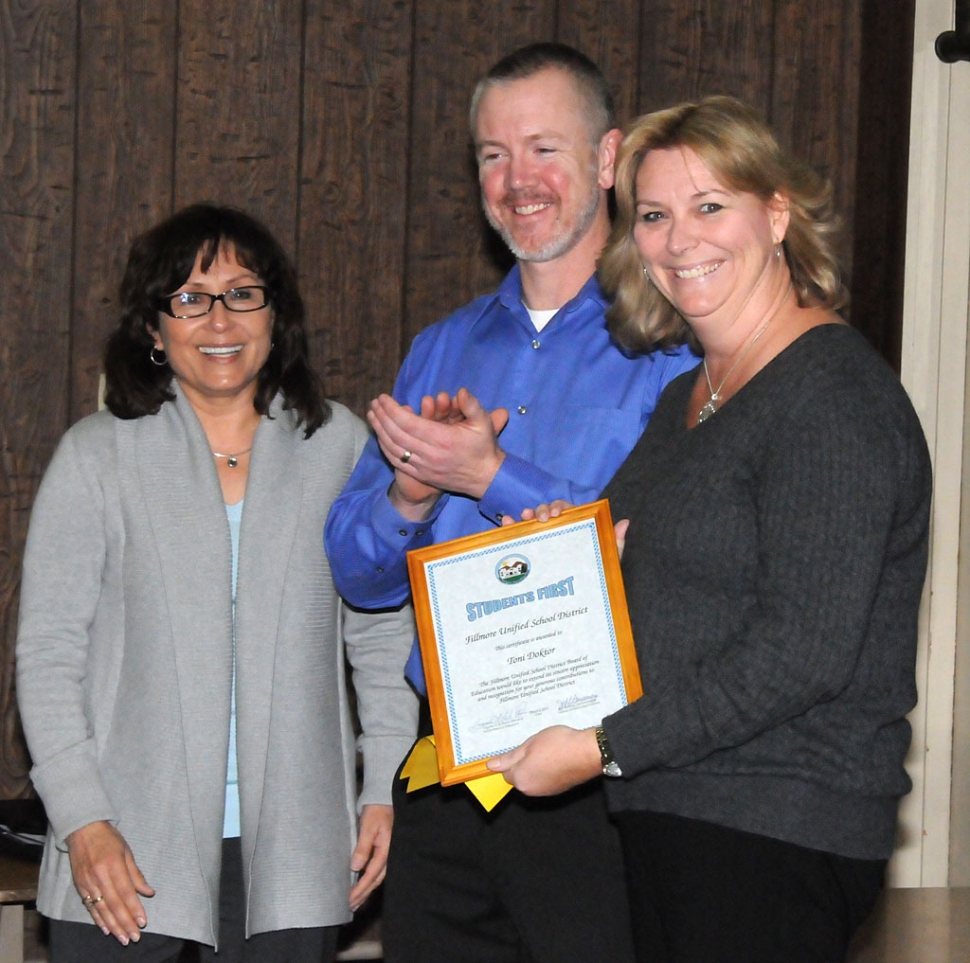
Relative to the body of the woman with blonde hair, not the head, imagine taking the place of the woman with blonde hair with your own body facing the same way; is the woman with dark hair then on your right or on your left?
on your right

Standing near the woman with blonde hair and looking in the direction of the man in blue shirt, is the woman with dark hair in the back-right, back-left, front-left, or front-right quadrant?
front-left

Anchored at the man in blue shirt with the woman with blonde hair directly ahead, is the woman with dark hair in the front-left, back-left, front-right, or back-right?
back-right

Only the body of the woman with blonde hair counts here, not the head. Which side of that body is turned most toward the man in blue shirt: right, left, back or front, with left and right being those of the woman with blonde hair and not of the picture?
right

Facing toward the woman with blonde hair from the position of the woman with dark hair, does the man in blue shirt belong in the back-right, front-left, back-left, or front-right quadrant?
front-left

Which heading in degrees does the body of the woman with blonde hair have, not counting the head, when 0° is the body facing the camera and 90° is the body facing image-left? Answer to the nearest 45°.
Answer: approximately 45°
